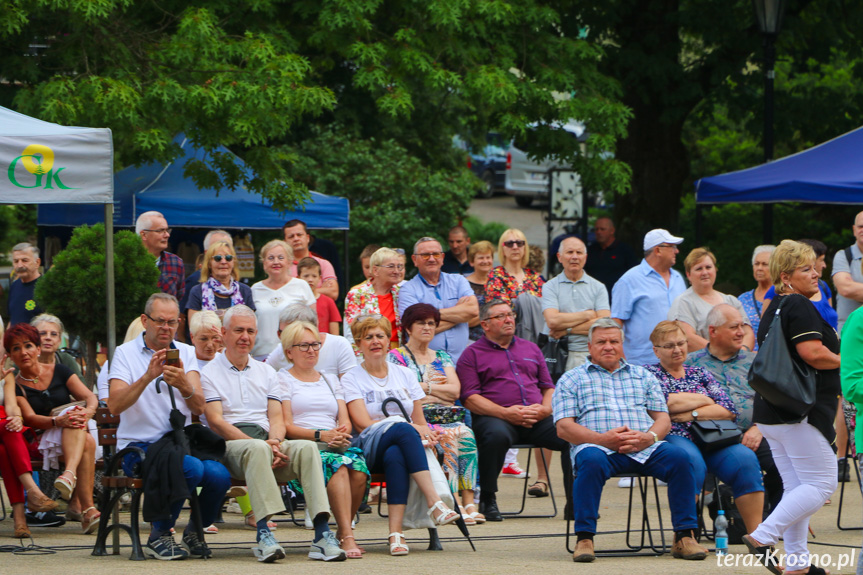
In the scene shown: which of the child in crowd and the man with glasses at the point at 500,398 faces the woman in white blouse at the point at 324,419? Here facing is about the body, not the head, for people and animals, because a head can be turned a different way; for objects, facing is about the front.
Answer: the child in crowd

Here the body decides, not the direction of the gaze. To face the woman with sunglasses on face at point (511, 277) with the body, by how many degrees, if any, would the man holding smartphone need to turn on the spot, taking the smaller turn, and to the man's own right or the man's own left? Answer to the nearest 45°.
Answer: approximately 90° to the man's own left

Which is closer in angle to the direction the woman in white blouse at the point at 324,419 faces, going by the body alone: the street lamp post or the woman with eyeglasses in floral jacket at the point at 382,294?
the street lamp post

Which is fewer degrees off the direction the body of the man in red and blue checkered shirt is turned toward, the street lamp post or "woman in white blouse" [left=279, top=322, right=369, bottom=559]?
the woman in white blouse

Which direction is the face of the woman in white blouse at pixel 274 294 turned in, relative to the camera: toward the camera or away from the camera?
toward the camera

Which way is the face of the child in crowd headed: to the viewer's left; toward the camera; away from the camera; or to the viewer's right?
toward the camera

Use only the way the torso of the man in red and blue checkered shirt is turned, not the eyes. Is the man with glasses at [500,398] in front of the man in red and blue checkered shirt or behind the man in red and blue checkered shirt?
in front

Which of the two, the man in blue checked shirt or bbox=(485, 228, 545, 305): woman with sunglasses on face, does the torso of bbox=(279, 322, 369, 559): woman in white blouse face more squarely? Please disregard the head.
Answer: the man in blue checked shirt

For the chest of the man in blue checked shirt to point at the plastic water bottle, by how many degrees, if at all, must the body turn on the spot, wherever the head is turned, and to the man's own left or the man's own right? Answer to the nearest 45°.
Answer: approximately 90° to the man's own left

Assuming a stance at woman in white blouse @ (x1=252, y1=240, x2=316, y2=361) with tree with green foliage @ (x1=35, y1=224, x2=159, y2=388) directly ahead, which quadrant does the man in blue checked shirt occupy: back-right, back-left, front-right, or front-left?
back-left

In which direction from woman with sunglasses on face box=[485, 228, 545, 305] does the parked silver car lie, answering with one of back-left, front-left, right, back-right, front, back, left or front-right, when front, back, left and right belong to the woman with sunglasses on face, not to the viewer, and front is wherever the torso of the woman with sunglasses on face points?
back

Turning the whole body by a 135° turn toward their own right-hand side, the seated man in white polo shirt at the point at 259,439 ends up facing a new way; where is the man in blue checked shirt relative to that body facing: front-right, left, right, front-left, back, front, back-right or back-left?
back

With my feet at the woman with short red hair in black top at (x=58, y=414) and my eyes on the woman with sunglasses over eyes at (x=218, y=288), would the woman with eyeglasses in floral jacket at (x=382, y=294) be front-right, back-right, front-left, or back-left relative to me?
front-right

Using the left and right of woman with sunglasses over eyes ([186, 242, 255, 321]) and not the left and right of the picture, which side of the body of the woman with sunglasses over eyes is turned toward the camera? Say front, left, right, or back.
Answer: front

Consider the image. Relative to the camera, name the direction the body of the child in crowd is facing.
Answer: toward the camera

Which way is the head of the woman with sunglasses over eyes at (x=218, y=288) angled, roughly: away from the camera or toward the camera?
toward the camera

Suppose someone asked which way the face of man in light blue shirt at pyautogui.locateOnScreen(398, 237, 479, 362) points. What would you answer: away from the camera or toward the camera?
toward the camera

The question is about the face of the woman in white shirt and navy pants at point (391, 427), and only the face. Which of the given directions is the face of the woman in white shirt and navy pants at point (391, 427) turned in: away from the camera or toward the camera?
toward the camera
